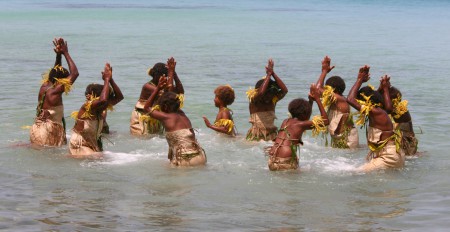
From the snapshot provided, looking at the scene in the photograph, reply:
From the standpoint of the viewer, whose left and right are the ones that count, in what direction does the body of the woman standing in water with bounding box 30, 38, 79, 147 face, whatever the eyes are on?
facing away from the viewer and to the right of the viewer

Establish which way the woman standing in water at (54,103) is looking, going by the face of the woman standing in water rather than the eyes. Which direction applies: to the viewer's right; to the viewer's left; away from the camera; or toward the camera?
away from the camera
